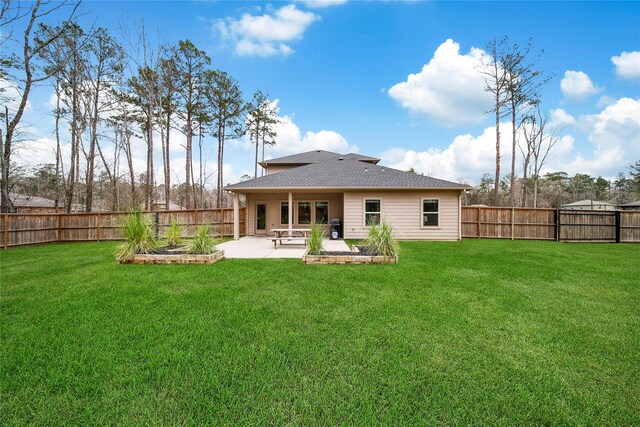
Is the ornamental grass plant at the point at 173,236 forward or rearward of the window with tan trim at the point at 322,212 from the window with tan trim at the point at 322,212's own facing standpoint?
forward

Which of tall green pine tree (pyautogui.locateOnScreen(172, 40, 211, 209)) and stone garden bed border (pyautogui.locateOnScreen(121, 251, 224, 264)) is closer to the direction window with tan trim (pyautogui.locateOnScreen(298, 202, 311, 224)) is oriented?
the stone garden bed border

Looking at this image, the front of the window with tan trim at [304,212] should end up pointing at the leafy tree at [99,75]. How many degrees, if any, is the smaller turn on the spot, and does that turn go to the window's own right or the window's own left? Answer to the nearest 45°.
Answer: approximately 90° to the window's own right

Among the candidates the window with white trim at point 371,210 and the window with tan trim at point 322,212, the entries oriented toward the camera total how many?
2

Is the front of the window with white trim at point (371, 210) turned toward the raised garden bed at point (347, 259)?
yes

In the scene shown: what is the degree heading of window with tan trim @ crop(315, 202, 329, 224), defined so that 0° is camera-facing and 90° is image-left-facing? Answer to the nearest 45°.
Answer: approximately 0°

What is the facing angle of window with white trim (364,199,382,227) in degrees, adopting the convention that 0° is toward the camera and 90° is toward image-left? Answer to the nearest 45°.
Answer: approximately 0°

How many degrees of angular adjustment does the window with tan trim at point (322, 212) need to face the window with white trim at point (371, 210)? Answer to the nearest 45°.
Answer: approximately 45° to its left

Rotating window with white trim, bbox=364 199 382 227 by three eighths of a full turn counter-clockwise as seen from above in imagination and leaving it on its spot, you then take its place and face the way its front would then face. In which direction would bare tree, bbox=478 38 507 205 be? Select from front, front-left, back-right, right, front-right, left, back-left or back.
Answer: front
